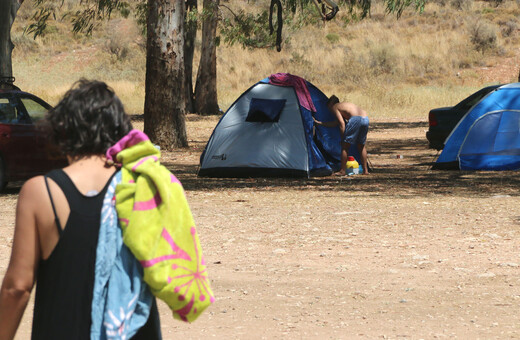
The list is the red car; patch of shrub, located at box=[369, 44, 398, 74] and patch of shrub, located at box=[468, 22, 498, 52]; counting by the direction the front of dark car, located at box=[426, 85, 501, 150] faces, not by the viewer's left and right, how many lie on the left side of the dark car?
2

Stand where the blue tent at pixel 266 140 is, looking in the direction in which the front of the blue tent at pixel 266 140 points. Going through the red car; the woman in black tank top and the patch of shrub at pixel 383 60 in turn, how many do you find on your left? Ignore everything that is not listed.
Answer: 1

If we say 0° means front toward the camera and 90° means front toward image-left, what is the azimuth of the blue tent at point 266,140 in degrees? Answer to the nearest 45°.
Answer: approximately 270°

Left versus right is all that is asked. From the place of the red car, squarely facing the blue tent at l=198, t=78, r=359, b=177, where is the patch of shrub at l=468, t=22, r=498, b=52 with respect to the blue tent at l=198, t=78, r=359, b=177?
left

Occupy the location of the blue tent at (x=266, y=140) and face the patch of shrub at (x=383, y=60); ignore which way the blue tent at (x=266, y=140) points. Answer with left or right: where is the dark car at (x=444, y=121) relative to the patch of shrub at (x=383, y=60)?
right

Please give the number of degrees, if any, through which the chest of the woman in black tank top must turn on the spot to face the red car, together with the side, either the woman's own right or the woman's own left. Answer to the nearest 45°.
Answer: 0° — they already face it

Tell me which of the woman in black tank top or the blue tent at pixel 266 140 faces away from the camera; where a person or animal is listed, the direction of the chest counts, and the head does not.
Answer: the woman in black tank top

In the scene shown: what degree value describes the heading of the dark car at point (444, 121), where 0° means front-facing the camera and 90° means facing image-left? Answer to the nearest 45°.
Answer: approximately 270°

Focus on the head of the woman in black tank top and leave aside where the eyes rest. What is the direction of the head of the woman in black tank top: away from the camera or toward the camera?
away from the camera

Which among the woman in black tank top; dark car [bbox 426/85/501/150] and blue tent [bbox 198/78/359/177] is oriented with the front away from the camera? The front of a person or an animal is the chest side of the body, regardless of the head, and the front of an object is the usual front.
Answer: the woman in black tank top

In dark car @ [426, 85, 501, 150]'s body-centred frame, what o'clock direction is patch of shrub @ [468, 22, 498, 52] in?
The patch of shrub is roughly at 9 o'clock from the dark car.

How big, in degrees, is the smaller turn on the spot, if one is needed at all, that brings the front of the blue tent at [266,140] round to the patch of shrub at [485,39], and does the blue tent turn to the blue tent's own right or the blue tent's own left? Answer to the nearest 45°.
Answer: approximately 90° to the blue tent's own left

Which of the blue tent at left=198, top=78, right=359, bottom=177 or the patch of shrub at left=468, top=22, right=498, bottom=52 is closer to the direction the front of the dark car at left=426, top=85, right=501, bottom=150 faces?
the patch of shrub

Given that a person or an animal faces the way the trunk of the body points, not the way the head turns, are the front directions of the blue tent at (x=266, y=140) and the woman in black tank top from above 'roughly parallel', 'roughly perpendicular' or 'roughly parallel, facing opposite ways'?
roughly perpendicular

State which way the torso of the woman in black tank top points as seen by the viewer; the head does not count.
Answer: away from the camera

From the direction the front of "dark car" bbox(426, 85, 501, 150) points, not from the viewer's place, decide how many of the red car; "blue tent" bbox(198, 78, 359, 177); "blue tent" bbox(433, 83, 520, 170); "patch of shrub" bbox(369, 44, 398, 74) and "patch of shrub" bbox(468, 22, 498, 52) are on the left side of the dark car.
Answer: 2

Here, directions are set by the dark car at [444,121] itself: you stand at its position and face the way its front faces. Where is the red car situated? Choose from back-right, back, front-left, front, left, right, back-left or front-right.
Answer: back-right

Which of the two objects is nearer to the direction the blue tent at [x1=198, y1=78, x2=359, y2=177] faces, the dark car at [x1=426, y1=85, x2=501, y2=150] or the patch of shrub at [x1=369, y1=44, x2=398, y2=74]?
the dark car

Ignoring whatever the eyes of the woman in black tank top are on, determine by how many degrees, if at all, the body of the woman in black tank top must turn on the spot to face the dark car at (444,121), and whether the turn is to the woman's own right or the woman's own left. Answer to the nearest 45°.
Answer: approximately 45° to the woman's own right
